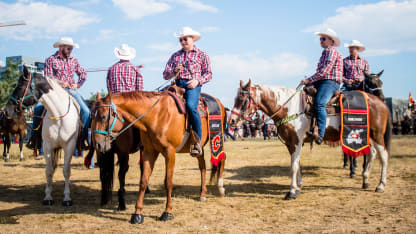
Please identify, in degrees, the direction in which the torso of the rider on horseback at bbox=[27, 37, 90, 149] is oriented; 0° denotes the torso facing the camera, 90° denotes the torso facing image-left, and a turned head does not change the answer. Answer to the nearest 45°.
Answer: approximately 0°

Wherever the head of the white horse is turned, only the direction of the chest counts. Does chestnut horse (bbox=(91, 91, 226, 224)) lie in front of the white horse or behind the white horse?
in front

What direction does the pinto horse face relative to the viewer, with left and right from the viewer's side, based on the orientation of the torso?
facing to the left of the viewer

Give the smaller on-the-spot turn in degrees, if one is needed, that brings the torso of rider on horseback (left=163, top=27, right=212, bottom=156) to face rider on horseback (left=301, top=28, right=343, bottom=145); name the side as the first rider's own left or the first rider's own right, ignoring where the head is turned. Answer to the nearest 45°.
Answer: approximately 135° to the first rider's own left

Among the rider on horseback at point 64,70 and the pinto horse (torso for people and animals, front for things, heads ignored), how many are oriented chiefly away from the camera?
0

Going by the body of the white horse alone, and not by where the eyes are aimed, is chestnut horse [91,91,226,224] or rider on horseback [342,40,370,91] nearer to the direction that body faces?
the chestnut horse
